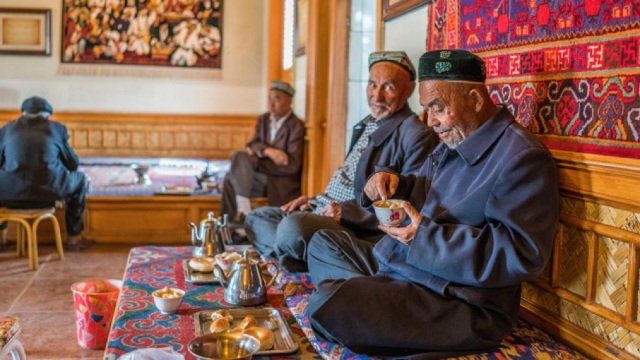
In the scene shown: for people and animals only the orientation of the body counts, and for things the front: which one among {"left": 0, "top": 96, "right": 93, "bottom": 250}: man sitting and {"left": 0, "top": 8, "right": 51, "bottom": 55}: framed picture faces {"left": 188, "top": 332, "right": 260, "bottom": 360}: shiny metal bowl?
the framed picture

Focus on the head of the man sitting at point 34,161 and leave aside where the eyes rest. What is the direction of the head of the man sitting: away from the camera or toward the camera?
away from the camera

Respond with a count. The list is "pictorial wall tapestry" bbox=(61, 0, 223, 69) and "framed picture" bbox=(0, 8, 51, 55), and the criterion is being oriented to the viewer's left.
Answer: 0

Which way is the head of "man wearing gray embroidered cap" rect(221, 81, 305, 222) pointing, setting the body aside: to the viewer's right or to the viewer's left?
to the viewer's left

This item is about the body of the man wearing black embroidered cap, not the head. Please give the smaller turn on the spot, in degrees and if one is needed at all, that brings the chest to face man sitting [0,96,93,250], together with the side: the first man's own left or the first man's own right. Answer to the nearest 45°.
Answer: approximately 90° to the first man's own right

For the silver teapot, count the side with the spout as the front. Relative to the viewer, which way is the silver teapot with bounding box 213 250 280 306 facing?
to the viewer's left

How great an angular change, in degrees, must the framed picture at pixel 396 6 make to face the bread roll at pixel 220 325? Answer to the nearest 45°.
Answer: approximately 45° to its left

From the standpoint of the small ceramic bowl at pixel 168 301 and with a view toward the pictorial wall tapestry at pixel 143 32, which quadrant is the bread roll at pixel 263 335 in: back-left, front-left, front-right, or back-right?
back-right

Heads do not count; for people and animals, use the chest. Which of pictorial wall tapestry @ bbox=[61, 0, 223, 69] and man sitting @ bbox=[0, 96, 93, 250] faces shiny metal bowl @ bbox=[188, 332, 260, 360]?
the pictorial wall tapestry

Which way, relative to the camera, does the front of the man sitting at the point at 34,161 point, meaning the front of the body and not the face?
away from the camera

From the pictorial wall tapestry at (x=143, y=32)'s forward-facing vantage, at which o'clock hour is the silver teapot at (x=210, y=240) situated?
The silver teapot is roughly at 12 o'clock from the pictorial wall tapestry.

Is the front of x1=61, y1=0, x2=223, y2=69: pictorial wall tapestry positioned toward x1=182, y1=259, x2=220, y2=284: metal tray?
yes

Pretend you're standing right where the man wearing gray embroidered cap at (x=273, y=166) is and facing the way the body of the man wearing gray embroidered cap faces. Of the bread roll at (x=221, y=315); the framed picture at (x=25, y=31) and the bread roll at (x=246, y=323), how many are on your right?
1

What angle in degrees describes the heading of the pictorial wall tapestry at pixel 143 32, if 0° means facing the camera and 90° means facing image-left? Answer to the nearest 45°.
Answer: approximately 0°
